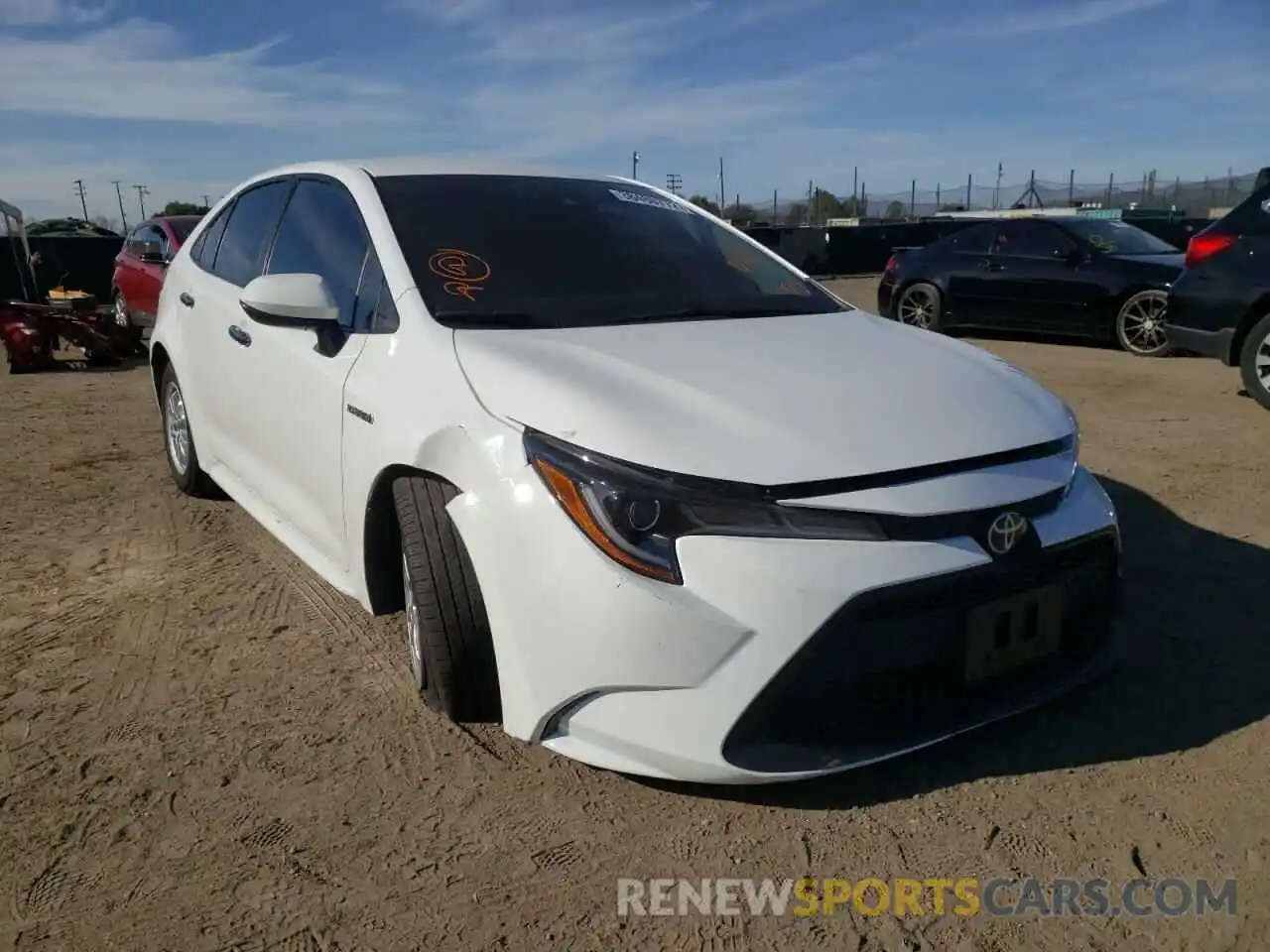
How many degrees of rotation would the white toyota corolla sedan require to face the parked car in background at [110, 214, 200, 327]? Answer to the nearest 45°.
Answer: approximately 180°

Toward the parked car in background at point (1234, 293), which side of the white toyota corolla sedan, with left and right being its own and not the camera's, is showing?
left

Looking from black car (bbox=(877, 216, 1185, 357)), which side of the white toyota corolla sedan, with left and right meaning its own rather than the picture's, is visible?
left

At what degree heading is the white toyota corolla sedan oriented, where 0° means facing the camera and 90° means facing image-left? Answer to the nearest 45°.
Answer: approximately 315°
